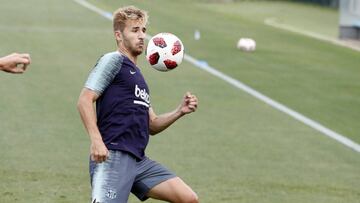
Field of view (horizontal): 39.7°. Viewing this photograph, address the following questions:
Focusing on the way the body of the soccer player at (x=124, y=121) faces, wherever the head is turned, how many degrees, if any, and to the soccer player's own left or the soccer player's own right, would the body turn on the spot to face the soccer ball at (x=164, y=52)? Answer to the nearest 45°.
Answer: approximately 90° to the soccer player's own left

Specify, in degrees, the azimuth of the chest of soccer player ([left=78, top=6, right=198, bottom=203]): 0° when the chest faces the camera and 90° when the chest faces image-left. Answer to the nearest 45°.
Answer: approximately 315°

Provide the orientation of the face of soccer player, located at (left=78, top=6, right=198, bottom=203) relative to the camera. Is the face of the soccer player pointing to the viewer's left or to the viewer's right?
to the viewer's right

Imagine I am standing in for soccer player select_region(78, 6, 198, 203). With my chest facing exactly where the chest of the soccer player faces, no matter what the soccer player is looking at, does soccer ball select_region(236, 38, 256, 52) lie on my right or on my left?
on my left
